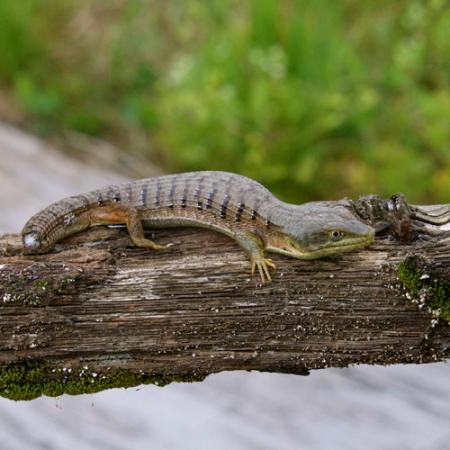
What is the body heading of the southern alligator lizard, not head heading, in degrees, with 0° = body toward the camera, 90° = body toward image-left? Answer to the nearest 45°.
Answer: approximately 270°
